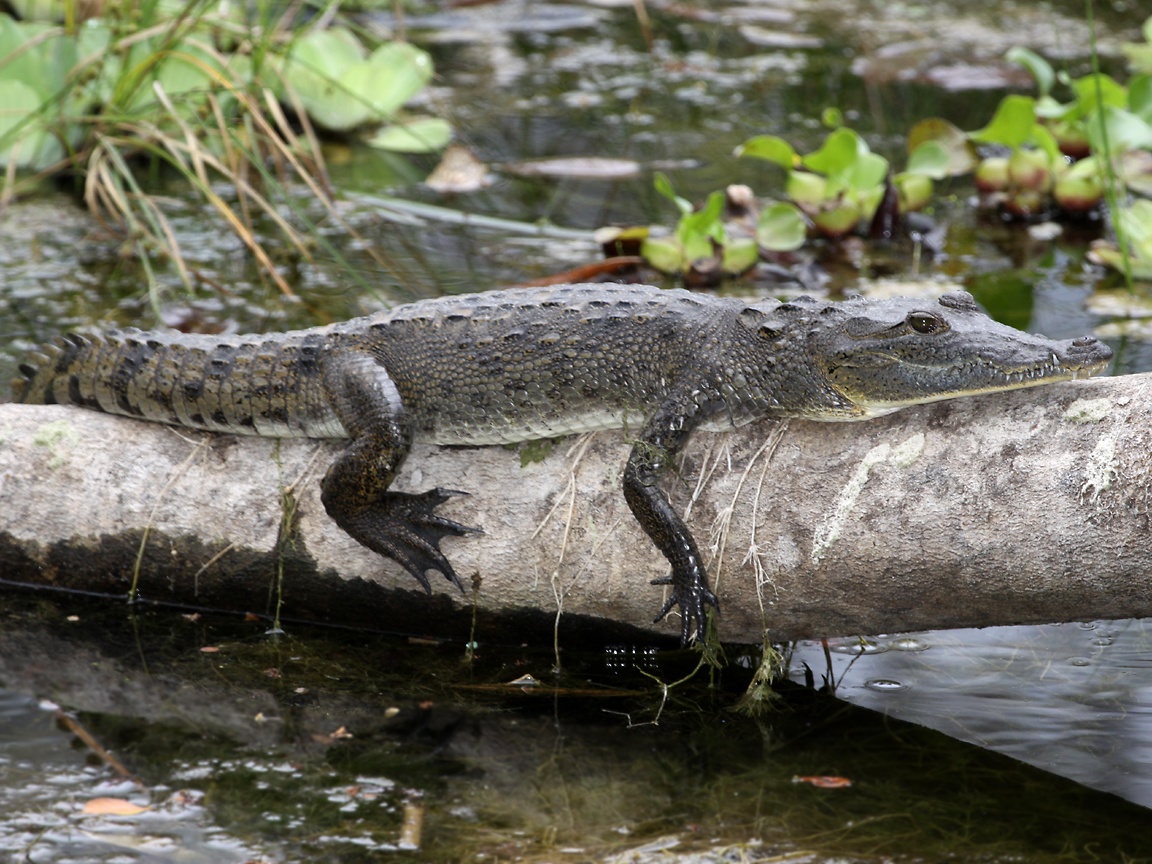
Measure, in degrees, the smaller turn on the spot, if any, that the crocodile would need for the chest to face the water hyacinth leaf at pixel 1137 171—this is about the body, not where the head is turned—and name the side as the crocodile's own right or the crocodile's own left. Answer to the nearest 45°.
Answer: approximately 45° to the crocodile's own left

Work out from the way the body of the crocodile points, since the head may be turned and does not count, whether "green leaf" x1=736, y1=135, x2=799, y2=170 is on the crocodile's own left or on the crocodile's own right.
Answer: on the crocodile's own left

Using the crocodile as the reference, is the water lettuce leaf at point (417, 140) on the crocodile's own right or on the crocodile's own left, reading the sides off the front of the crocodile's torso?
on the crocodile's own left

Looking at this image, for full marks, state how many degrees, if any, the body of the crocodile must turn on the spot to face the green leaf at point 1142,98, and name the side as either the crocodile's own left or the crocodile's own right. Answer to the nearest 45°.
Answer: approximately 45° to the crocodile's own left

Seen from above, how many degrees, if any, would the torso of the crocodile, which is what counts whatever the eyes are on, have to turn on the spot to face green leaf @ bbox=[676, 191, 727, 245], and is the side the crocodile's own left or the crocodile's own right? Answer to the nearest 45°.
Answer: approximately 90° to the crocodile's own left

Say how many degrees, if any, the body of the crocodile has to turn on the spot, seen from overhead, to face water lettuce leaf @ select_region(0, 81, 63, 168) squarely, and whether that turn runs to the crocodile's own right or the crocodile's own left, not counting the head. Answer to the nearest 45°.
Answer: approximately 135° to the crocodile's own left

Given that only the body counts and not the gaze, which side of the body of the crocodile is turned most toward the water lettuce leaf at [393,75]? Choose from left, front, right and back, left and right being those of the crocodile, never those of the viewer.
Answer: left

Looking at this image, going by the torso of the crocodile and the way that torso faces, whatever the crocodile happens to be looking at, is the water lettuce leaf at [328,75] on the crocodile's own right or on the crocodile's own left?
on the crocodile's own left

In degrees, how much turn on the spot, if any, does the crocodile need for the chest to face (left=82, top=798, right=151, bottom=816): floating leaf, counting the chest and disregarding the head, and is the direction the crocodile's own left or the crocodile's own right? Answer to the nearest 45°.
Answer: approximately 135° to the crocodile's own right

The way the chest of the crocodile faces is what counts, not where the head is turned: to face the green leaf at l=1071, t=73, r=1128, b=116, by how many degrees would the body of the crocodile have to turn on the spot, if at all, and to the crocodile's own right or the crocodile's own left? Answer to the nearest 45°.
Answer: approximately 45° to the crocodile's own left

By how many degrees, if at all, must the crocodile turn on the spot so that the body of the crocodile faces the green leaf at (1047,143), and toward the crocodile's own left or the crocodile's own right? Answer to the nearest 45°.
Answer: approximately 45° to the crocodile's own left

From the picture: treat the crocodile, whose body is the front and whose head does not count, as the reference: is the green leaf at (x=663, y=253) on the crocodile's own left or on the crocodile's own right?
on the crocodile's own left

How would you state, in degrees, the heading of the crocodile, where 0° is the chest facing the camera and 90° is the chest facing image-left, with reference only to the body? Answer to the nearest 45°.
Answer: approximately 270°

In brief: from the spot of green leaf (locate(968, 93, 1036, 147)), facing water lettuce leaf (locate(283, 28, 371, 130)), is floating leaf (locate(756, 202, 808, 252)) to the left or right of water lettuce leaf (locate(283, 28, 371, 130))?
left
